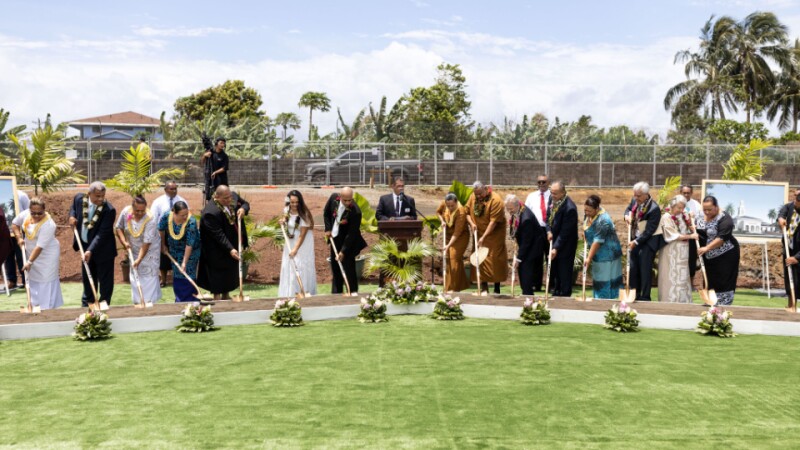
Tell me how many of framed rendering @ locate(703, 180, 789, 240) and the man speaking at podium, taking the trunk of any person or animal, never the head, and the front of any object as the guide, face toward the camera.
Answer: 2

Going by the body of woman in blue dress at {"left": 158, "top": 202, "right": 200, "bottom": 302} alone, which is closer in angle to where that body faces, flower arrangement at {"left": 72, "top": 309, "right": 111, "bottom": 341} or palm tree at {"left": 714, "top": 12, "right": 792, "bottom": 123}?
the flower arrangement

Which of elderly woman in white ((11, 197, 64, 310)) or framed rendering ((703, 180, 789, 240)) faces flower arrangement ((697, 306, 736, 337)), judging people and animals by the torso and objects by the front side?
the framed rendering

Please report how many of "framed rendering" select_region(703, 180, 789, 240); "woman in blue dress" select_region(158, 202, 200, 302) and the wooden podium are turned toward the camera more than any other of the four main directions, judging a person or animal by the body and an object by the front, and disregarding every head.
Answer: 3

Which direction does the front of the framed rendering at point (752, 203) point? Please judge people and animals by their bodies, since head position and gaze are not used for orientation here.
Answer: toward the camera

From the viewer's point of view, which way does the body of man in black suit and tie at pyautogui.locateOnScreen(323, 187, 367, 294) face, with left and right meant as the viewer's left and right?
facing the viewer and to the left of the viewer

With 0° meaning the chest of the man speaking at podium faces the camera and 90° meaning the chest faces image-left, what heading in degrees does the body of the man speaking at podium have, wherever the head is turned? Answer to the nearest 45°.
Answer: approximately 0°

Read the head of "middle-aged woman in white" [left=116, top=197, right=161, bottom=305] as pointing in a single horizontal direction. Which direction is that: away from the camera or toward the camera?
toward the camera

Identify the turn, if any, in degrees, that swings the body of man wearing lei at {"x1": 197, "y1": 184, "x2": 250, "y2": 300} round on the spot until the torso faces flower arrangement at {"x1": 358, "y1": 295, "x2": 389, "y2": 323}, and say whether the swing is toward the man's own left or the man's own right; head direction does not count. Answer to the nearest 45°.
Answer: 0° — they already face it

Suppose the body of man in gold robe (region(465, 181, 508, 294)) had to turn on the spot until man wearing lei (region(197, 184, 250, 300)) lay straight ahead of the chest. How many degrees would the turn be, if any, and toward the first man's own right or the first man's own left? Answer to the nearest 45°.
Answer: approximately 45° to the first man's own right

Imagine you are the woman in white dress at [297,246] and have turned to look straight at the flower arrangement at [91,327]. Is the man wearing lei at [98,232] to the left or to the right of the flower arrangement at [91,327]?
right

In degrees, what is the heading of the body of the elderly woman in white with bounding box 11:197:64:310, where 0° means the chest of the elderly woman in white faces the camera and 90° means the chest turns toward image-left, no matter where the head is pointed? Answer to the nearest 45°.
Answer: approximately 45°

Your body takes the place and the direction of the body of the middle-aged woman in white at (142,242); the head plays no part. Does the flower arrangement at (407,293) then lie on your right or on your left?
on your left

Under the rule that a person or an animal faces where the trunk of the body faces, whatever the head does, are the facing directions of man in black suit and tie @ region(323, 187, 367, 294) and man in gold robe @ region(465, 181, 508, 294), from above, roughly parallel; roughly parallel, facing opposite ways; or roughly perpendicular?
roughly parallel

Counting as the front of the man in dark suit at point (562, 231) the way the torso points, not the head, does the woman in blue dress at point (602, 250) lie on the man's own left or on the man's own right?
on the man's own left

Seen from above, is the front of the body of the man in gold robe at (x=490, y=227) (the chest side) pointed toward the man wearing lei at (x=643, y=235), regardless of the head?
no

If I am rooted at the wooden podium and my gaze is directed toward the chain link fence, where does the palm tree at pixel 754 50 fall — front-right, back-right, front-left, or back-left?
front-right

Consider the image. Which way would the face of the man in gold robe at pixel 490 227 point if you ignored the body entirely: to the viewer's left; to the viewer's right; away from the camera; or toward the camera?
toward the camera

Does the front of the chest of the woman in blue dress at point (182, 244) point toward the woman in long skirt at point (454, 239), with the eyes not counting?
no
